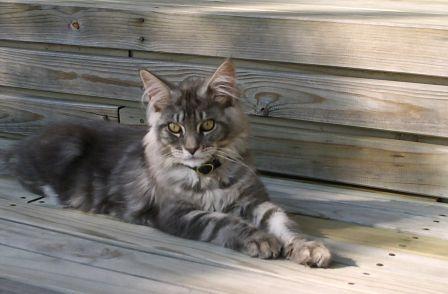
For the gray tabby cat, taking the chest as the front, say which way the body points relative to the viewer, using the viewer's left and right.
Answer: facing the viewer and to the right of the viewer
